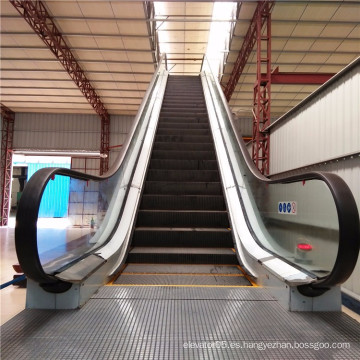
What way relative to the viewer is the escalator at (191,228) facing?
toward the camera
